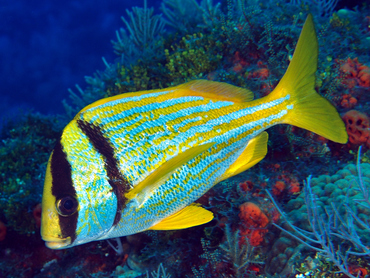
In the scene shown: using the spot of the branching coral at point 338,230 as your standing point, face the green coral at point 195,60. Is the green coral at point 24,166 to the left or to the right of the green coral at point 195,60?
left

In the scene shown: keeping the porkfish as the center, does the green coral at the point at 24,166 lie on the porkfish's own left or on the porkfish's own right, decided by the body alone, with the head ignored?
on the porkfish's own right

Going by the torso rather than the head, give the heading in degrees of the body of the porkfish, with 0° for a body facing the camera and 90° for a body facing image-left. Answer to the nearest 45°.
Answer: approximately 90°

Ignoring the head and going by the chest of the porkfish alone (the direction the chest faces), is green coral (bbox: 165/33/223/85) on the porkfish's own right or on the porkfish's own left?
on the porkfish's own right
